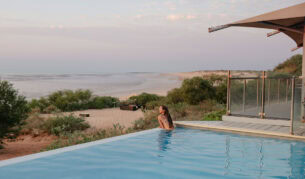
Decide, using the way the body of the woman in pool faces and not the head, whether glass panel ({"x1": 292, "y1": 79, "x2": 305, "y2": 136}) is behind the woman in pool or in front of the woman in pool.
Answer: behind

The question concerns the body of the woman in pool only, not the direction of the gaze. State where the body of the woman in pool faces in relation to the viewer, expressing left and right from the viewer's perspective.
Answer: facing away from the viewer and to the left of the viewer

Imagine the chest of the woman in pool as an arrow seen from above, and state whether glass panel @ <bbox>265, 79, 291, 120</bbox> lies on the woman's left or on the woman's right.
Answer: on the woman's right

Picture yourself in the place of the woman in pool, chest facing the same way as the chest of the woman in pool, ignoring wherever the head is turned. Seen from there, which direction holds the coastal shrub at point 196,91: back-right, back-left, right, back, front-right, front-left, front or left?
front-right
